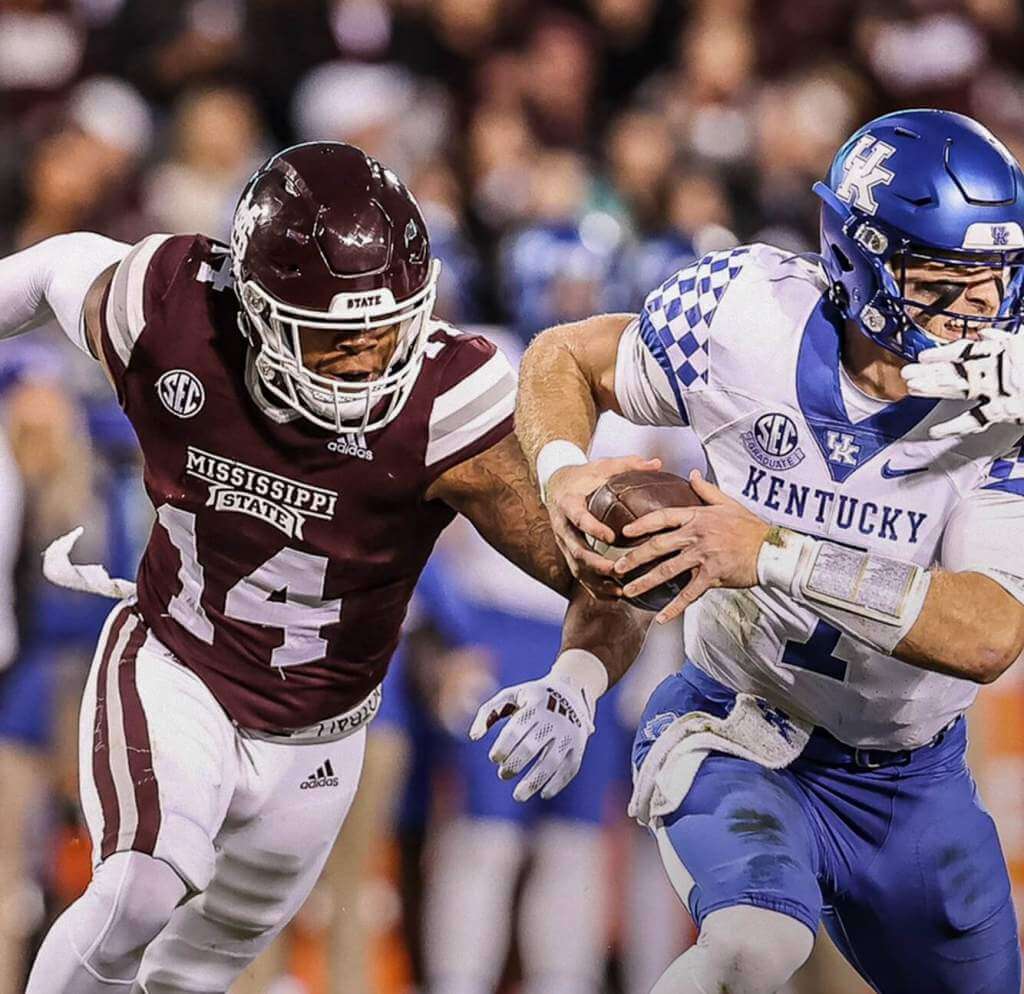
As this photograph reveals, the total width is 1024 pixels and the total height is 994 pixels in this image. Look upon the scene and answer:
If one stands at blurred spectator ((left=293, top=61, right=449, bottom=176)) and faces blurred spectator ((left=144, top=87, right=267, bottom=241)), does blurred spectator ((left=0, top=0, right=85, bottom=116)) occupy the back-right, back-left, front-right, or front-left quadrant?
front-right

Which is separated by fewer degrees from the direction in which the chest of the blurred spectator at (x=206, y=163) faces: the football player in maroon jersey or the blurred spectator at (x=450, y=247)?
the football player in maroon jersey

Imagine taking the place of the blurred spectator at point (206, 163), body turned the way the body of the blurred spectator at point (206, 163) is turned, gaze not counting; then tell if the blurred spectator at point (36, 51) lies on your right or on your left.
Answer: on your right

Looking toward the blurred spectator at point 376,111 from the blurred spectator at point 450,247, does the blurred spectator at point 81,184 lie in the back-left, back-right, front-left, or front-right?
front-left

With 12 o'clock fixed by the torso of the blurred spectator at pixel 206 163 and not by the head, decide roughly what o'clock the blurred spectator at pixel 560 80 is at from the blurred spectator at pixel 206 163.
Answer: the blurred spectator at pixel 560 80 is roughly at 8 o'clock from the blurred spectator at pixel 206 163.

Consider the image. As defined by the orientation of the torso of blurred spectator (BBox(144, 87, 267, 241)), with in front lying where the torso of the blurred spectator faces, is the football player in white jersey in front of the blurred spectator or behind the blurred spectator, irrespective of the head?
in front

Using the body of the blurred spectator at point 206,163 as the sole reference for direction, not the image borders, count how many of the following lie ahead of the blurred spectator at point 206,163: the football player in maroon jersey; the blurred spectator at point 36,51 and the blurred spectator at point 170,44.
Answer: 1

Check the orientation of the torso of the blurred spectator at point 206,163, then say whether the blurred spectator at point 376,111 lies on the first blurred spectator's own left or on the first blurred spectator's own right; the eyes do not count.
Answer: on the first blurred spectator's own left

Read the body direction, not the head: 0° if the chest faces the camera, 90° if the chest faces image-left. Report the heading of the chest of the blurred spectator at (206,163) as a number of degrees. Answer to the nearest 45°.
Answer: approximately 0°

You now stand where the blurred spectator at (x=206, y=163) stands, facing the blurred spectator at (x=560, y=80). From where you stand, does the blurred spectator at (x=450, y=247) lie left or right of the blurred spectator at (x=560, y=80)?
right

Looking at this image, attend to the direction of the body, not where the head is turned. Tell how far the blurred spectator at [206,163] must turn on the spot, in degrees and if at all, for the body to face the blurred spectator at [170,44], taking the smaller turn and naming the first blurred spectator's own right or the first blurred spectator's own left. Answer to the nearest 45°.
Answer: approximately 180°

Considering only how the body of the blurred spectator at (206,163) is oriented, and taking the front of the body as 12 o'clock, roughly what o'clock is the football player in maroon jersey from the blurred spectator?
The football player in maroon jersey is roughly at 12 o'clock from the blurred spectator.

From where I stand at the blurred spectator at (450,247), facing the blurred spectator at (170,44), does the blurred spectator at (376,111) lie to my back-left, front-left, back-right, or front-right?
front-right

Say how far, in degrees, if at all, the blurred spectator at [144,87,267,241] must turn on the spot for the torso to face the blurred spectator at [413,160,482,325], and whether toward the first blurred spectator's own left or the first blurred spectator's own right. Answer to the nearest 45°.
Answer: approximately 45° to the first blurred spectator's own left
